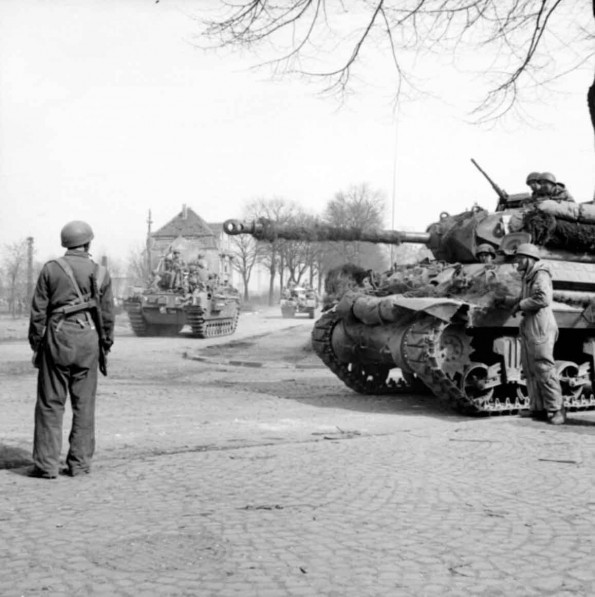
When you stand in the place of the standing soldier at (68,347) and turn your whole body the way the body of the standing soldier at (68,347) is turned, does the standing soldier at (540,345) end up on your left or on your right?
on your right

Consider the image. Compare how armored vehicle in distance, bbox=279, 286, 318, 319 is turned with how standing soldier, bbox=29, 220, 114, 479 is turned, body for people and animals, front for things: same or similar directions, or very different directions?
very different directions

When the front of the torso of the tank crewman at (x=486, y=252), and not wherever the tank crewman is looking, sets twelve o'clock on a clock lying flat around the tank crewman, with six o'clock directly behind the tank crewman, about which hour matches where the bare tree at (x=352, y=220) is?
The bare tree is roughly at 4 o'clock from the tank crewman.

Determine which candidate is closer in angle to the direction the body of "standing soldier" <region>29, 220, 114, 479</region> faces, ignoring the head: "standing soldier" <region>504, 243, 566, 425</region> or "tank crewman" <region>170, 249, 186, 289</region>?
the tank crewman

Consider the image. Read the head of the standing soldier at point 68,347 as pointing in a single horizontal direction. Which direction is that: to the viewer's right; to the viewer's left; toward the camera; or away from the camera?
away from the camera

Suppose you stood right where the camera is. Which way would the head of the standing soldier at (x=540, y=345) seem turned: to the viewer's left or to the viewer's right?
to the viewer's left

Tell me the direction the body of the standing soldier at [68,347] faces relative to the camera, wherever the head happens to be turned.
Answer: away from the camera

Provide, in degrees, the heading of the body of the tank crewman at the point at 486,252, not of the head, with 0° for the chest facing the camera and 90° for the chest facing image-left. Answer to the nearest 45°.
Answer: approximately 45°
